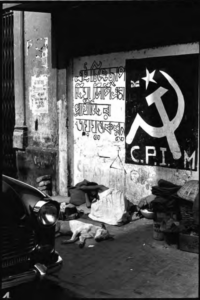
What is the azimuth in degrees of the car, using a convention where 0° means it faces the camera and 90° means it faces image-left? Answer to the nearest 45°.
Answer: approximately 315°

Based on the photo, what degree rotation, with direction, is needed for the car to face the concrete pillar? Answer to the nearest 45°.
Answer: approximately 135° to its left

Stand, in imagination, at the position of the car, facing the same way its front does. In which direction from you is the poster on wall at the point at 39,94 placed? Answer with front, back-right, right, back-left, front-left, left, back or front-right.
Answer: back-left

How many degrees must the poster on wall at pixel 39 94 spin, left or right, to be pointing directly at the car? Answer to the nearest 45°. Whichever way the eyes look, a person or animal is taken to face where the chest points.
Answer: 0° — it already faces it

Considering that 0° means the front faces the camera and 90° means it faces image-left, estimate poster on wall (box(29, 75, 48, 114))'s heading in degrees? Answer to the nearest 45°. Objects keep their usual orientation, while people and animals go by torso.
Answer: approximately 0°
